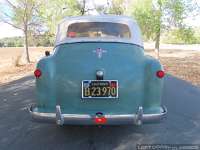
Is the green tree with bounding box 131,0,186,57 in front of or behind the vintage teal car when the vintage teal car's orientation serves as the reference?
in front

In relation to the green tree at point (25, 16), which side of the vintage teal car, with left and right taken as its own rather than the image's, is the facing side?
front

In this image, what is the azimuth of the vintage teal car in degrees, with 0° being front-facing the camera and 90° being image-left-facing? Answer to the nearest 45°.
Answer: approximately 180°

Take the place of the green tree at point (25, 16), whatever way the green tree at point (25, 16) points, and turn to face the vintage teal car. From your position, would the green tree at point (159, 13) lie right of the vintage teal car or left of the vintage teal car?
left
